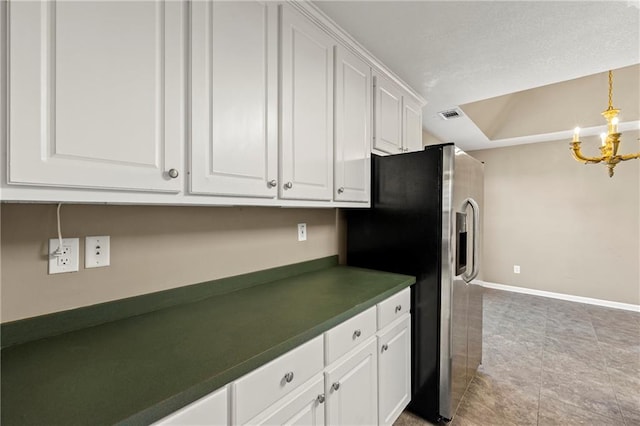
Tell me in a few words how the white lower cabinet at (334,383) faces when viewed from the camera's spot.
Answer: facing the viewer and to the right of the viewer

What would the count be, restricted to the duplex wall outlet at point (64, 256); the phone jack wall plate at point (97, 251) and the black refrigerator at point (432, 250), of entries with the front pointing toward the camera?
2

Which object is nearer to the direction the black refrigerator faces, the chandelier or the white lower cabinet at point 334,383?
the chandelier

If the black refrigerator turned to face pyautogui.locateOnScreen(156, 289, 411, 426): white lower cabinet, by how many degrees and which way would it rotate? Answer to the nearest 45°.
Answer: approximately 135° to its right

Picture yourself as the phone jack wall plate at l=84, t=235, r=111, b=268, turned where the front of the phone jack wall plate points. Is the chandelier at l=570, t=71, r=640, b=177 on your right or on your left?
on your left

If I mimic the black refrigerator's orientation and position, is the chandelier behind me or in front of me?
in front

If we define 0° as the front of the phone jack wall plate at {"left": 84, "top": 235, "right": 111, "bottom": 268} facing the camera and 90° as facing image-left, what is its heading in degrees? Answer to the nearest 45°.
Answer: approximately 0°

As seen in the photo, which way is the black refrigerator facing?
to the viewer's right

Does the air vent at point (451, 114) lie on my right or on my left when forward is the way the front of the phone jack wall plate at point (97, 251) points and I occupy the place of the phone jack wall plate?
on my left

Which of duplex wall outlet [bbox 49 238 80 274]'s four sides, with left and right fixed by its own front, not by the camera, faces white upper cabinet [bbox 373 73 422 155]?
left

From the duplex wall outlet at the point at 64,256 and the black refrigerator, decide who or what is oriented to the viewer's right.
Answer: the black refrigerator
